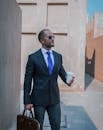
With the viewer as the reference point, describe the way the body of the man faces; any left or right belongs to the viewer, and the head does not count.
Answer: facing the viewer and to the right of the viewer

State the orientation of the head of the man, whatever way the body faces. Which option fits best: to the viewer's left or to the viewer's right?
to the viewer's right
